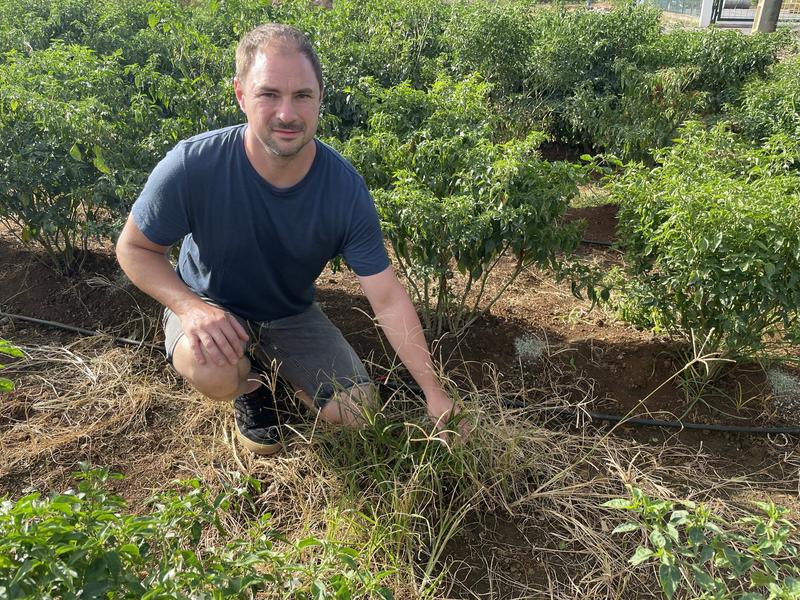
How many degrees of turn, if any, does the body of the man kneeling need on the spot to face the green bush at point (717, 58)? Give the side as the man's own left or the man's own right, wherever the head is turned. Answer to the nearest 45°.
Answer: approximately 135° to the man's own left

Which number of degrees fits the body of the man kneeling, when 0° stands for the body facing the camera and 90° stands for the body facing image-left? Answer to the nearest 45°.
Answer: approximately 0°

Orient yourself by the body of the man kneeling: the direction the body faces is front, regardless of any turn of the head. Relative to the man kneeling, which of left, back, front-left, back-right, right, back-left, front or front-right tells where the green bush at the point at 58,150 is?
back-right

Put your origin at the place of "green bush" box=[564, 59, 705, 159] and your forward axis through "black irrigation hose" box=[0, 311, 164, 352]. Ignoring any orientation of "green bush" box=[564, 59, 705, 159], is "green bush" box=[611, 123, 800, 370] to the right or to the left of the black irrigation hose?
left

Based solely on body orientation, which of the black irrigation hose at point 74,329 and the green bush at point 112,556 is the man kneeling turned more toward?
the green bush

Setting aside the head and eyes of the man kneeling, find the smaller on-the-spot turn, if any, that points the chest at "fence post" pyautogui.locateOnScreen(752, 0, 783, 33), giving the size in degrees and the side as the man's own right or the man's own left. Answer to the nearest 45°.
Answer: approximately 135° to the man's own left

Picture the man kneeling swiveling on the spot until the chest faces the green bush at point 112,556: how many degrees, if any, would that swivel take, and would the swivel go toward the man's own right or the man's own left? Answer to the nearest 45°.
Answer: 0° — they already face it
